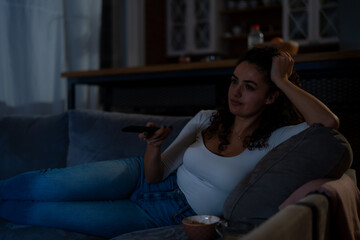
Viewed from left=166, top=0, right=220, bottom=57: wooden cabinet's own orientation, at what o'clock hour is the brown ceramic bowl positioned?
The brown ceramic bowl is roughly at 12 o'clock from the wooden cabinet.

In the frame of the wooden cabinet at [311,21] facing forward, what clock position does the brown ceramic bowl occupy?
The brown ceramic bowl is roughly at 12 o'clock from the wooden cabinet.

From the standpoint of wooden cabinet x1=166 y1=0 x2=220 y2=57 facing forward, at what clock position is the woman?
The woman is roughly at 12 o'clock from the wooden cabinet.

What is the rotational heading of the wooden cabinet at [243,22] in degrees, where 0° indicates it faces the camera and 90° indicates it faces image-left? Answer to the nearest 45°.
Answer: approximately 0°

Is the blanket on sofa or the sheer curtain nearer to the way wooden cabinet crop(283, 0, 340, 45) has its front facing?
the blanket on sofa

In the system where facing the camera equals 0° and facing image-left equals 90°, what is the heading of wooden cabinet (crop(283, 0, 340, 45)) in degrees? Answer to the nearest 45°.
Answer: approximately 0°
